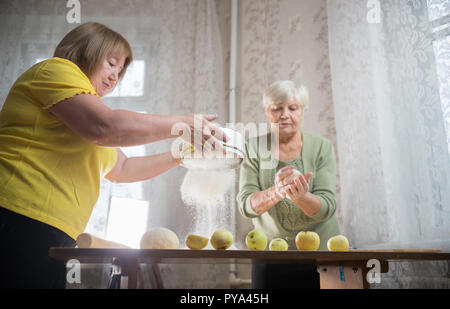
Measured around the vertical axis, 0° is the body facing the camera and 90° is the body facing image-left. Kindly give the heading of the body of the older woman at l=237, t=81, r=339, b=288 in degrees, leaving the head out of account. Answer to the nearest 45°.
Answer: approximately 0°

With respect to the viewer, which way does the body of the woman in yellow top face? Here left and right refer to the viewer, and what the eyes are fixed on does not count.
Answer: facing to the right of the viewer

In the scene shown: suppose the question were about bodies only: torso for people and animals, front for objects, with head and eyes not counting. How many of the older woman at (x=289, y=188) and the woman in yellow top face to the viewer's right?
1
